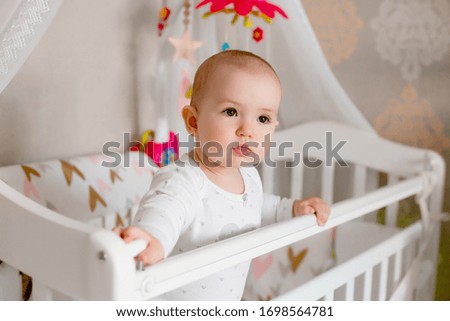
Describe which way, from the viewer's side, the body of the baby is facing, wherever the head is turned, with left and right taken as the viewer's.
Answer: facing the viewer and to the right of the viewer

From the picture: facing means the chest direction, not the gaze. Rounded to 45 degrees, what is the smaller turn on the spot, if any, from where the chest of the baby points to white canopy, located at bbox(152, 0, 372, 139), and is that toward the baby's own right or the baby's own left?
approximately 135° to the baby's own left

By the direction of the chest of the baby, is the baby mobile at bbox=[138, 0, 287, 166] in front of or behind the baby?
behind

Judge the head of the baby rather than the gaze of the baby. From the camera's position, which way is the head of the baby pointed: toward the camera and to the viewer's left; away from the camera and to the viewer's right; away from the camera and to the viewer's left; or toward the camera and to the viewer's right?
toward the camera and to the viewer's right
